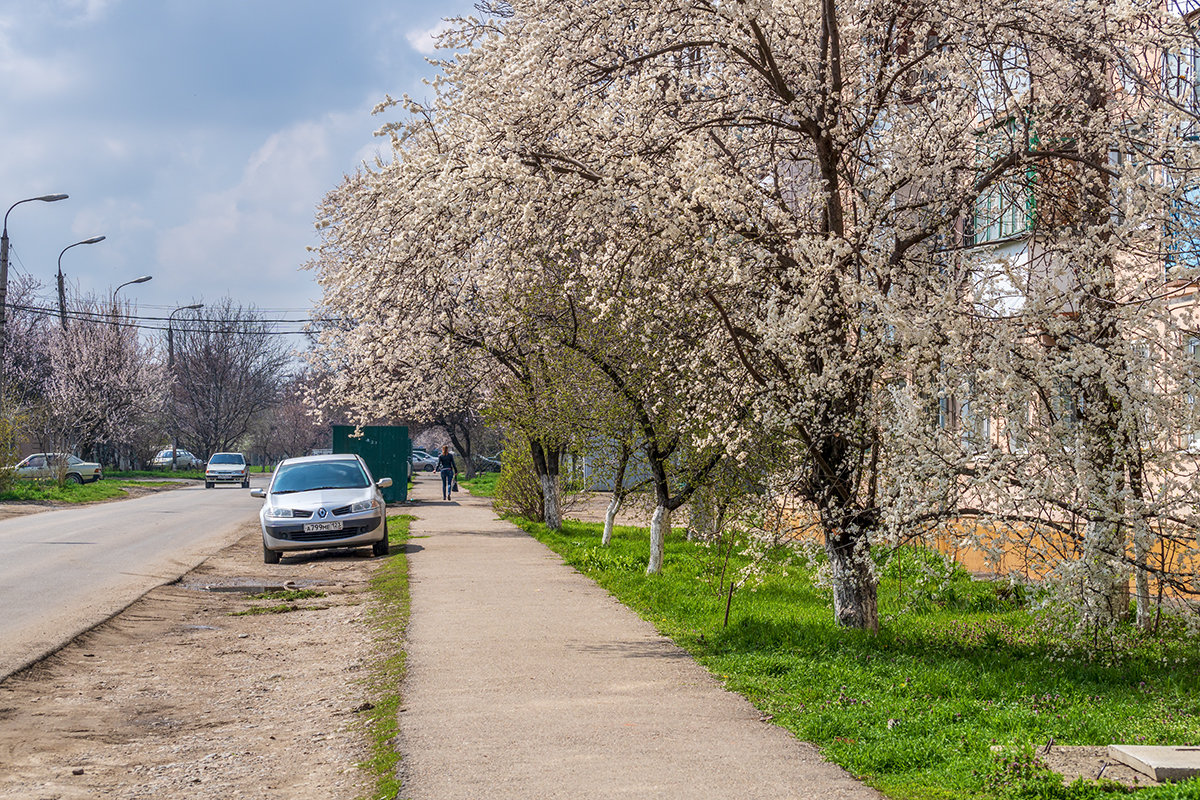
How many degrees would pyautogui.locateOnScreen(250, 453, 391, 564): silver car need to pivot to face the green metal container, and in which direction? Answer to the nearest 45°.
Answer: approximately 180°

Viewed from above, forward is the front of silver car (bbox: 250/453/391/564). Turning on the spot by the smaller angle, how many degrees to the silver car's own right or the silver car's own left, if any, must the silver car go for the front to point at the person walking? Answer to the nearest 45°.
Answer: approximately 180°

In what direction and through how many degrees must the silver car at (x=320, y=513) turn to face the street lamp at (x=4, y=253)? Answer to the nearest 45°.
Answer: approximately 135° to its right

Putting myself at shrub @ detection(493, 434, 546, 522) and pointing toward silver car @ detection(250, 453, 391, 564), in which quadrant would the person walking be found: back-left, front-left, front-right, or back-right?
back-right

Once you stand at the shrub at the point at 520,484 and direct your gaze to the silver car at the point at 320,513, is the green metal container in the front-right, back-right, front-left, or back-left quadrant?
back-right

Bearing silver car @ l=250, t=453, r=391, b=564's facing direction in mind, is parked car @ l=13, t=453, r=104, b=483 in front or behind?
behind

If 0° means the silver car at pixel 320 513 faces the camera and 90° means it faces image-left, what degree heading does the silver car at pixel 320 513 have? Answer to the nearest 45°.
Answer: approximately 0°

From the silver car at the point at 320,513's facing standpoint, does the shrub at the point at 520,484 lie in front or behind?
behind
